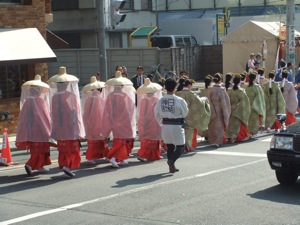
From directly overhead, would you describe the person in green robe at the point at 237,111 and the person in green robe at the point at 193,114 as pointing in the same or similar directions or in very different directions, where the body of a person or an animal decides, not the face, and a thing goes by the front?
same or similar directions

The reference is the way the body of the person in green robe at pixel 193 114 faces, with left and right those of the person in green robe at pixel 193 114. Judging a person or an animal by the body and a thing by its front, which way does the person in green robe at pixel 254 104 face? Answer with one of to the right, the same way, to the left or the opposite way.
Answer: the same way

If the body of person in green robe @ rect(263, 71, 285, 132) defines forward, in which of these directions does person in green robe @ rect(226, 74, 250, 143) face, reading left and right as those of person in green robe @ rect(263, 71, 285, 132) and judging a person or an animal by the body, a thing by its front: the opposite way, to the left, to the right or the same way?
the same way

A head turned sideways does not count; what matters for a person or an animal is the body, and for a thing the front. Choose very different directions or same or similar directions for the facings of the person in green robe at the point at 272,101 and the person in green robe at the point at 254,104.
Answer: same or similar directions
